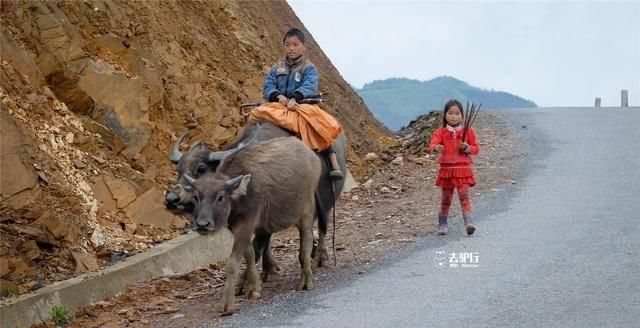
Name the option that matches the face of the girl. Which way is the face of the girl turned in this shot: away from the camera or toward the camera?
toward the camera

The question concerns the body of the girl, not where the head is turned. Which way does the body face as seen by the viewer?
toward the camera

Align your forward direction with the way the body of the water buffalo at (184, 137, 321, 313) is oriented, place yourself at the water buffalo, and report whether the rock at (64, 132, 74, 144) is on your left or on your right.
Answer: on your right

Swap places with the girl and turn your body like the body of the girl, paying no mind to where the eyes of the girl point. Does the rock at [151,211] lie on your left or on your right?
on your right

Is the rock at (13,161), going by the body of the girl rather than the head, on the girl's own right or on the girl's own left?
on the girl's own right

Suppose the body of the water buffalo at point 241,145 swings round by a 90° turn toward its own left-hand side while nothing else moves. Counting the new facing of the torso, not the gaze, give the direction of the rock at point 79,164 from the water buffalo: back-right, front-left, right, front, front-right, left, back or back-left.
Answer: back

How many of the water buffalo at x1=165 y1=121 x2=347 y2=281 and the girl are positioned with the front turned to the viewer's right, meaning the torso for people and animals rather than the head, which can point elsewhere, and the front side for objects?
0

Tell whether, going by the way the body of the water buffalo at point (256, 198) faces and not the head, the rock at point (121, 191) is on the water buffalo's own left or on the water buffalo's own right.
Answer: on the water buffalo's own right

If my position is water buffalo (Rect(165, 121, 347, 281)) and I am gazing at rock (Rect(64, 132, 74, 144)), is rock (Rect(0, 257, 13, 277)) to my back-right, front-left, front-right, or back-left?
front-left

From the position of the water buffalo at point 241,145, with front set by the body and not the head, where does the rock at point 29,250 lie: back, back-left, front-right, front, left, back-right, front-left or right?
front-right

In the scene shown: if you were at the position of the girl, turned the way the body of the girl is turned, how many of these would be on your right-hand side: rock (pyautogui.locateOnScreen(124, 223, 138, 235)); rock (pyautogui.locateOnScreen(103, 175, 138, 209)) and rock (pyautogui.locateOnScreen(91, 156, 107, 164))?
3

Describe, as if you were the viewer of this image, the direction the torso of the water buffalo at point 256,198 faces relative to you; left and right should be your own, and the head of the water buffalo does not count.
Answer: facing the viewer and to the left of the viewer

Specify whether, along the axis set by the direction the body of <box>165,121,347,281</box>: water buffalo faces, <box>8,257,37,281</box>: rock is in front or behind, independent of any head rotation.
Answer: in front

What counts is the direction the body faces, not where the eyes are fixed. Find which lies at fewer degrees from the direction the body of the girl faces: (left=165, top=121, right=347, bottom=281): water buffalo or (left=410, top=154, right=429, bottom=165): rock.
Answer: the water buffalo

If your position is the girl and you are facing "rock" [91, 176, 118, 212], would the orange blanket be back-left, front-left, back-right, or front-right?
front-left

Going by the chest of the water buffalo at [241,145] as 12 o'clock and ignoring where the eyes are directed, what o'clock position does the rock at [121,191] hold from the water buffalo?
The rock is roughly at 3 o'clock from the water buffalo.

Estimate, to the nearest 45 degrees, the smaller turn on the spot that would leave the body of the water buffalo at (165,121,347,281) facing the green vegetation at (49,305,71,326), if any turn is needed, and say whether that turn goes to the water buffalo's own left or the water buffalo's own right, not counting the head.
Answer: approximately 45° to the water buffalo's own right

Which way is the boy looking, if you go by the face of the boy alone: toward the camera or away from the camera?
toward the camera

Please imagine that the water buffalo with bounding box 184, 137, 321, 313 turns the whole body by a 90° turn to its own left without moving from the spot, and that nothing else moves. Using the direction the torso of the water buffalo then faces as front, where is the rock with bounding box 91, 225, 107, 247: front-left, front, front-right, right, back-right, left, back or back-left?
back
